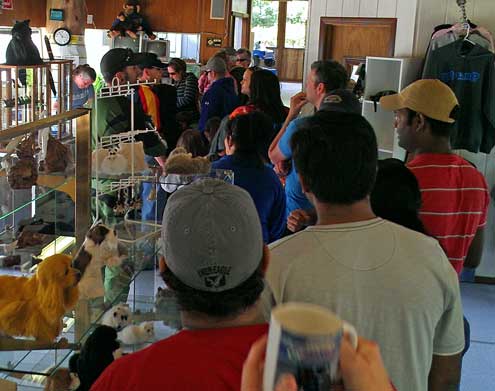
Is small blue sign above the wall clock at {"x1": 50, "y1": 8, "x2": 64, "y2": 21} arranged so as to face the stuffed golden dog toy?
yes

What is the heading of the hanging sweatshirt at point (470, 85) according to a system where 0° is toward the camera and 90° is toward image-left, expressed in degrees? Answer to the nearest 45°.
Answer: approximately 0°

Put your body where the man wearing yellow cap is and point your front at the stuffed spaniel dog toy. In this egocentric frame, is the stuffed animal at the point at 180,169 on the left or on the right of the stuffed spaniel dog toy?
right

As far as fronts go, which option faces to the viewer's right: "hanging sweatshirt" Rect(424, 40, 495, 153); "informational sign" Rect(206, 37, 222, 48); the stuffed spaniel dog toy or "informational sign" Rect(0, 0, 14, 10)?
the stuffed spaniel dog toy

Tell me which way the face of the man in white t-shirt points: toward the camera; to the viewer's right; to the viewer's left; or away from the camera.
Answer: away from the camera

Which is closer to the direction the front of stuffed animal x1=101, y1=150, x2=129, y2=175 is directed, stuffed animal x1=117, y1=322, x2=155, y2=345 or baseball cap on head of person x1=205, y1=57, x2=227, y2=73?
the stuffed animal

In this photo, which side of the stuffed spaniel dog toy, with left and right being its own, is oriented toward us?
right
